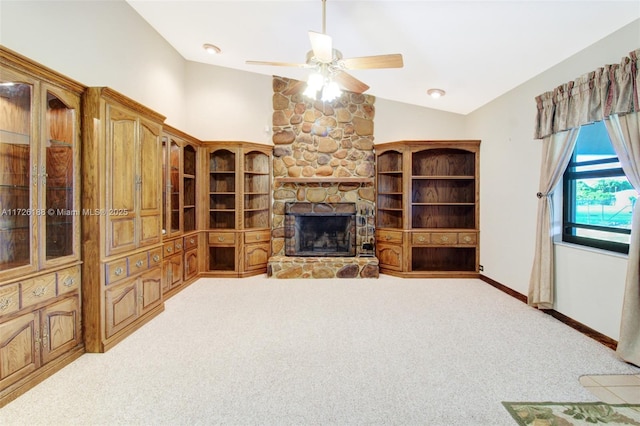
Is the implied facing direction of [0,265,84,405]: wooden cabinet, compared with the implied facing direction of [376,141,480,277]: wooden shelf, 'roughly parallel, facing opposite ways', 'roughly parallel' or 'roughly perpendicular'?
roughly perpendicular

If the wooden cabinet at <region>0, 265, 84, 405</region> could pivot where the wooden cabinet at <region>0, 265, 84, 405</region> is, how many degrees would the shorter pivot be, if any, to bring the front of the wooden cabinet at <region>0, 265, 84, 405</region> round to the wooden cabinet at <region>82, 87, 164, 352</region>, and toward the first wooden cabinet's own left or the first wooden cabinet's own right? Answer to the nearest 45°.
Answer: approximately 90° to the first wooden cabinet's own left

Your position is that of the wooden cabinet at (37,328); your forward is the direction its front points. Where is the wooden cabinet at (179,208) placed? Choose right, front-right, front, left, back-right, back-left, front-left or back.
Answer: left

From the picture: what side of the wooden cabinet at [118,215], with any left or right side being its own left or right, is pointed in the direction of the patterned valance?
front

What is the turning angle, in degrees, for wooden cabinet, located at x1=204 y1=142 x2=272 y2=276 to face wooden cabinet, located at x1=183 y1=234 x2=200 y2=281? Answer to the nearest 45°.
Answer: approximately 45° to its right

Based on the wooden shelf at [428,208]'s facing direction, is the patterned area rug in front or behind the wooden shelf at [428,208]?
in front

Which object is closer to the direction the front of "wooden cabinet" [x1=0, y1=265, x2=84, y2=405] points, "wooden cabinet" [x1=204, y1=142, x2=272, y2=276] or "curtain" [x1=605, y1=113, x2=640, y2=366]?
the curtain

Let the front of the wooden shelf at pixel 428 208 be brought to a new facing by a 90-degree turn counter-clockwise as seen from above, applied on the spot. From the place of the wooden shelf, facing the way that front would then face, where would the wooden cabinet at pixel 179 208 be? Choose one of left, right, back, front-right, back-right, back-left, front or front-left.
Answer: back-right

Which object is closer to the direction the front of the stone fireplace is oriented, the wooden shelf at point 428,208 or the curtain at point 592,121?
the curtain

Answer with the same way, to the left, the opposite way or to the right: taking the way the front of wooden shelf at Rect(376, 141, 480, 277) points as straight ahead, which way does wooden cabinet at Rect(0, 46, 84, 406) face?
to the left

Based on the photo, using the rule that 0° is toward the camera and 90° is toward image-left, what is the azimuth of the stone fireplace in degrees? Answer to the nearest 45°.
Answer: approximately 0°

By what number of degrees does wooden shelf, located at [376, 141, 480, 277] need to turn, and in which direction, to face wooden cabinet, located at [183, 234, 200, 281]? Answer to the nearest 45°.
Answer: approximately 45° to its right
